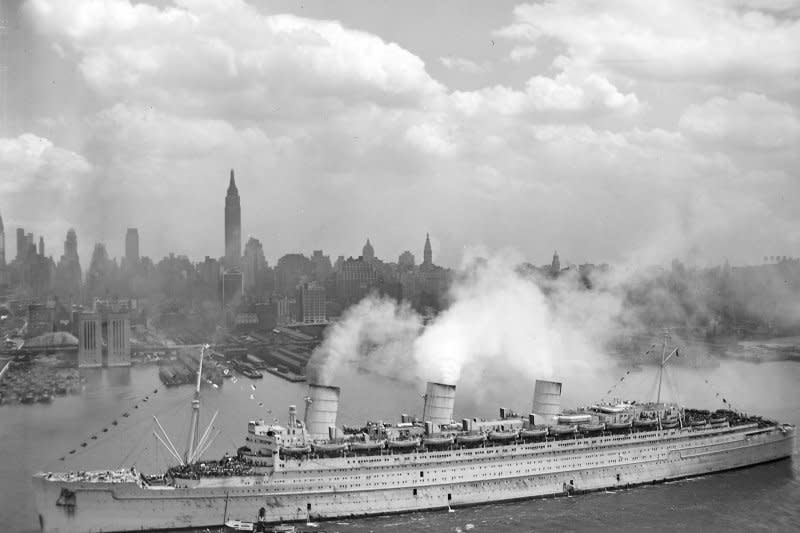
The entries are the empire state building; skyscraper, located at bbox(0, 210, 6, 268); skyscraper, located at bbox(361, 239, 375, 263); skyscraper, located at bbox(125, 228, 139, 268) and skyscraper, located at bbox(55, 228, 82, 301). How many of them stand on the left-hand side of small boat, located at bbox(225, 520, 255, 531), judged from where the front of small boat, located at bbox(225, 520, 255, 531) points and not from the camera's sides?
0

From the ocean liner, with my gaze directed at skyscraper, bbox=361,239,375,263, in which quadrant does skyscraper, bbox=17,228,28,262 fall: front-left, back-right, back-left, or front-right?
front-left

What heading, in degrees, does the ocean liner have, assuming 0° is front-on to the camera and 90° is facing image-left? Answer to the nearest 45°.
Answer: approximately 45°

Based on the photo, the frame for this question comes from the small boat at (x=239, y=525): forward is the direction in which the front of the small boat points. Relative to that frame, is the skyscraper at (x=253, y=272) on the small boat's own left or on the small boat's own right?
on the small boat's own right

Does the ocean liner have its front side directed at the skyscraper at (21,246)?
no

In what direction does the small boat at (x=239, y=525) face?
to the viewer's left

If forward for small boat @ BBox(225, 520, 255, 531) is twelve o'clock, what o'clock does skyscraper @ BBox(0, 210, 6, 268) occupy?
The skyscraper is roughly at 2 o'clock from the small boat.

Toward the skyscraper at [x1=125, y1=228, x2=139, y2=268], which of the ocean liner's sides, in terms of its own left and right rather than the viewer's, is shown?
right

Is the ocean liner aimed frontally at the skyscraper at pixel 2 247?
no

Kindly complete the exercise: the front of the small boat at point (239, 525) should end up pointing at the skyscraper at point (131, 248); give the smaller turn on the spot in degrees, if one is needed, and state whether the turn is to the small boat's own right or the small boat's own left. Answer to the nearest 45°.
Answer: approximately 90° to the small boat's own right

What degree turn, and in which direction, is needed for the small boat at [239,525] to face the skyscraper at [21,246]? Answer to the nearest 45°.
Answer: approximately 45° to its right

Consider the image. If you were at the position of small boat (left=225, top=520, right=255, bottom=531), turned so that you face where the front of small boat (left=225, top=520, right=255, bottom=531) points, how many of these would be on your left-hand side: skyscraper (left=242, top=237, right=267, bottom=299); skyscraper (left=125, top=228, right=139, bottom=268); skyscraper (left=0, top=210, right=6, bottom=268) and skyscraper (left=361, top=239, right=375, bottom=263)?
0

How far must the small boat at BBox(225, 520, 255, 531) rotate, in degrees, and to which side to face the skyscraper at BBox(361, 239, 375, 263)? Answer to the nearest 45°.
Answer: approximately 90° to its right

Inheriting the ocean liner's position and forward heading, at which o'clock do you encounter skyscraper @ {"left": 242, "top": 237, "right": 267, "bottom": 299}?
The skyscraper is roughly at 4 o'clock from the ocean liner.
